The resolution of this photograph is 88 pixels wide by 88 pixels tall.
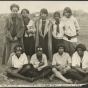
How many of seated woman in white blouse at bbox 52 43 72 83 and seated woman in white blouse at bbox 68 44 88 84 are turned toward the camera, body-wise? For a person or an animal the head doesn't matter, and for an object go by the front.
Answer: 2

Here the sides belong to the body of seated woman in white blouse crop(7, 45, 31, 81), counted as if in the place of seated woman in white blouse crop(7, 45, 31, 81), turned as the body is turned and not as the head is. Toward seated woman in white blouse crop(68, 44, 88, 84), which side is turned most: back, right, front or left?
left

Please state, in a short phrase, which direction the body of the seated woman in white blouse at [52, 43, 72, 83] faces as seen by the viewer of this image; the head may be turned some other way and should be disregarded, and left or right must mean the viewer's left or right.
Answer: facing the viewer
